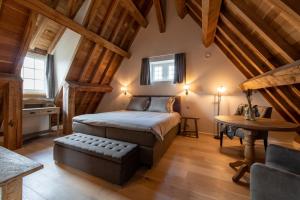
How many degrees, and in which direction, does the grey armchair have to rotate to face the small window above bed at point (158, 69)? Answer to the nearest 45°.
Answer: approximately 90° to its right

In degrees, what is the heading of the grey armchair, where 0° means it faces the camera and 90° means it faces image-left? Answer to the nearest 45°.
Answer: approximately 45°

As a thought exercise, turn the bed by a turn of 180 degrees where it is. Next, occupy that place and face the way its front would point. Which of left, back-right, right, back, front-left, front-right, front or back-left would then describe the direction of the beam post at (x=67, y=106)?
left

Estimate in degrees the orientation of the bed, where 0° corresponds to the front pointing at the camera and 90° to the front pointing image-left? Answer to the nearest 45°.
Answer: approximately 45°

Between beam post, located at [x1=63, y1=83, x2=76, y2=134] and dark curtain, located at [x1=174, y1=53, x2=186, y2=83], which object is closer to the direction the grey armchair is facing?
the beam post

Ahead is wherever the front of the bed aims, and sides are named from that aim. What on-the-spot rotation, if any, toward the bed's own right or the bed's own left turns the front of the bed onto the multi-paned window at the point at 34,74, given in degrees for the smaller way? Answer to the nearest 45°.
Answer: approximately 90° to the bed's own right

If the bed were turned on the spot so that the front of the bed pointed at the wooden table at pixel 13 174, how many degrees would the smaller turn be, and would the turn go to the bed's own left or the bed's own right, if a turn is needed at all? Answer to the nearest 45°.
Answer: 0° — it already faces it

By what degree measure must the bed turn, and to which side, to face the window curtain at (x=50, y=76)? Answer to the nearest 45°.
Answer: approximately 90° to its right

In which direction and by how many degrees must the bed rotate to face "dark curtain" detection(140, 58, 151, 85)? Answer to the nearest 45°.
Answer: approximately 135° to its right

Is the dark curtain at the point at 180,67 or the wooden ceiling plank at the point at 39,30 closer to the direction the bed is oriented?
the wooden ceiling plank
